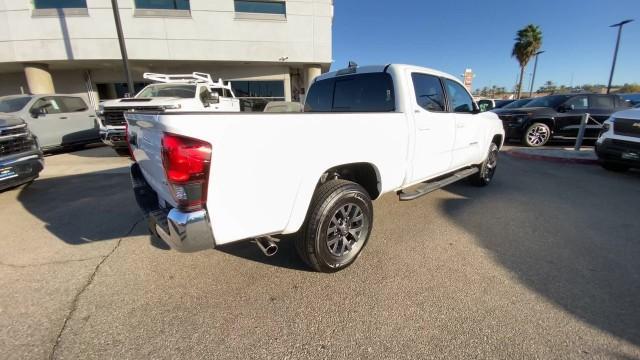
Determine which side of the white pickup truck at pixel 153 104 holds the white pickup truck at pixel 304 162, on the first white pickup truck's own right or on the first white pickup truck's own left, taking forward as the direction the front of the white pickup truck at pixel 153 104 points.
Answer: on the first white pickup truck's own left

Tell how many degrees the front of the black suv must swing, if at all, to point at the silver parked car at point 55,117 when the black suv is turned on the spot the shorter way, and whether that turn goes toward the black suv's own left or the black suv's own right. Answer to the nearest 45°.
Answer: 0° — it already faces it

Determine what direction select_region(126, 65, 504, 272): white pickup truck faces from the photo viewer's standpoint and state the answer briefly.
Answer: facing away from the viewer and to the right of the viewer

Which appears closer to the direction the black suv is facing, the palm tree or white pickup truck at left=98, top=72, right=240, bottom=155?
the white pickup truck

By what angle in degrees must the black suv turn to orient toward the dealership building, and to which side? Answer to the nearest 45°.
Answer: approximately 45° to its right

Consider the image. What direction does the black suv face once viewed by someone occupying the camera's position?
facing the viewer and to the left of the viewer

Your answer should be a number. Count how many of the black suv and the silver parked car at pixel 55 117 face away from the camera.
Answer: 0

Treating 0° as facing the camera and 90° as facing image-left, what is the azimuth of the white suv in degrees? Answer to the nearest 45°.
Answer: approximately 45°
